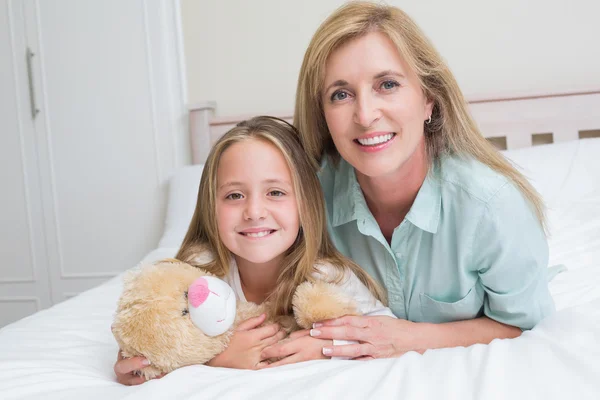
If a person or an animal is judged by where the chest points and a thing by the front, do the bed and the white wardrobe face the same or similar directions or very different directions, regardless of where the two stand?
same or similar directions

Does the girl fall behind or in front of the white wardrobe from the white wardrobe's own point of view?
in front

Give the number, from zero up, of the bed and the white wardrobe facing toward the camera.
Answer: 2

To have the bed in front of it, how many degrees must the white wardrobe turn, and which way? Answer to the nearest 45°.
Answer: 0° — it already faces it

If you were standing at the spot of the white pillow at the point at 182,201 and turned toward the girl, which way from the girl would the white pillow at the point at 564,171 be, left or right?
left

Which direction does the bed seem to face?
toward the camera

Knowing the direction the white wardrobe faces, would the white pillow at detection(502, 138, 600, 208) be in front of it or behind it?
in front
